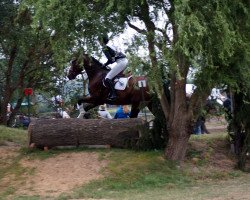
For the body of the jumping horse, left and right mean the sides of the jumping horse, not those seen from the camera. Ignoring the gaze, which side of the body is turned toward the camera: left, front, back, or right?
left

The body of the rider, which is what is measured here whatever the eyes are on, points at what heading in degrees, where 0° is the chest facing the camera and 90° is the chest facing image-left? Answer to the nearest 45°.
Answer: approximately 90°
